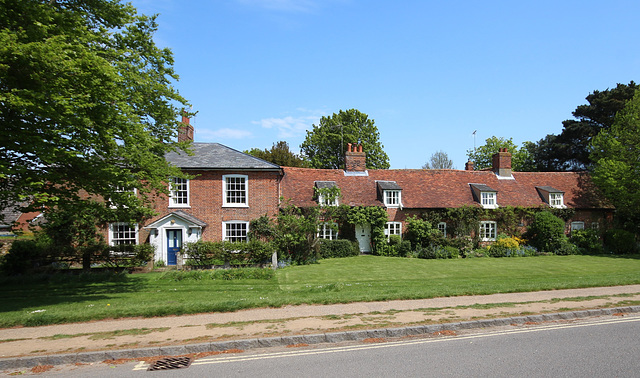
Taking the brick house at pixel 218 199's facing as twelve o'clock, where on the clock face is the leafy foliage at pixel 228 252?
The leafy foliage is roughly at 12 o'clock from the brick house.

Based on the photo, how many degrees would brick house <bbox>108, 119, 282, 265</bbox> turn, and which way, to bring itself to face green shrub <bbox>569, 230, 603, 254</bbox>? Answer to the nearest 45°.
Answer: approximately 90° to its left

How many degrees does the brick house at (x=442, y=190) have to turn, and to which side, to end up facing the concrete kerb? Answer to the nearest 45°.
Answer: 0° — it already faces it

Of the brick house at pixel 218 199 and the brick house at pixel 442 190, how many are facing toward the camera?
2

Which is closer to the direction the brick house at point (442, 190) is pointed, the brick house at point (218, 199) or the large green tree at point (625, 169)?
the brick house

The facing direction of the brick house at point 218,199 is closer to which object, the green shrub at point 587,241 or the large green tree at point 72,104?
the large green tree

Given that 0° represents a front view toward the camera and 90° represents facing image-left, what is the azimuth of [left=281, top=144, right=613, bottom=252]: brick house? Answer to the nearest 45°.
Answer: approximately 0°

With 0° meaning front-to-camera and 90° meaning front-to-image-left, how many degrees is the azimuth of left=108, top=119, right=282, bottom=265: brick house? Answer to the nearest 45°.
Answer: approximately 0°

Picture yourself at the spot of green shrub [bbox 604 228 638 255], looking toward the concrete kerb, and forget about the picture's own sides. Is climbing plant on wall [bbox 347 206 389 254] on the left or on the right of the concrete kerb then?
right
